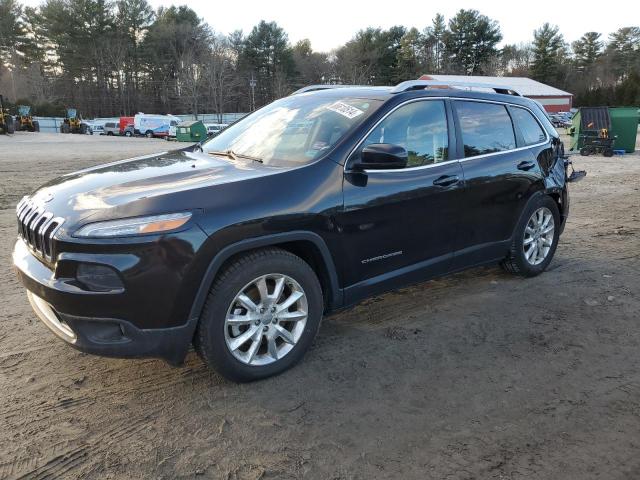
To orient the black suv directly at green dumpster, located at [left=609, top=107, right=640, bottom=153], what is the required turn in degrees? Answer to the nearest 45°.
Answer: approximately 180°

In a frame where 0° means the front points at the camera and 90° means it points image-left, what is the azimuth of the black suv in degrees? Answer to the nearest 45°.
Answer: approximately 45°

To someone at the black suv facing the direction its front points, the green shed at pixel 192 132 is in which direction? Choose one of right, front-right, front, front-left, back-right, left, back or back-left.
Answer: back-right

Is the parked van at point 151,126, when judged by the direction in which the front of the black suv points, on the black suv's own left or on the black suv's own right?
on the black suv's own right
